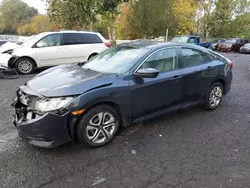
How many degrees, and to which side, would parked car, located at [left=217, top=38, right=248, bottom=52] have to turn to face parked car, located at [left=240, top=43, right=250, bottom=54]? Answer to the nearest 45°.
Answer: approximately 90° to its left

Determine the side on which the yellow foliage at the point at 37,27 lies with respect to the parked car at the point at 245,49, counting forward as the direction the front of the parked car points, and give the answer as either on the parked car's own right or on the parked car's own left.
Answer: on the parked car's own right

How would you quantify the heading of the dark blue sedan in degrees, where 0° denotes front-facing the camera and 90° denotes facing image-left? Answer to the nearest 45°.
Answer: approximately 45°

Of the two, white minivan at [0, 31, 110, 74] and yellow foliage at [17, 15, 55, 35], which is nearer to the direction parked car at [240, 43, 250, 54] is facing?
the white minivan

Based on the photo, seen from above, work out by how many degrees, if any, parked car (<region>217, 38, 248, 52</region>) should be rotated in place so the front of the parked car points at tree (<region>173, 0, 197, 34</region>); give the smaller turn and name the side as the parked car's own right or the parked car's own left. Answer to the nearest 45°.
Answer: approximately 90° to the parked car's own right

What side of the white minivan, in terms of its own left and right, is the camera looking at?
left

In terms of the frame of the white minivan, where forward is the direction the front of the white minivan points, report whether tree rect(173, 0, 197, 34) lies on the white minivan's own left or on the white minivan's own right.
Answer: on the white minivan's own right

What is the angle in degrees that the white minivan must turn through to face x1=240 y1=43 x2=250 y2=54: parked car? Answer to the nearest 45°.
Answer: approximately 135° to its right
